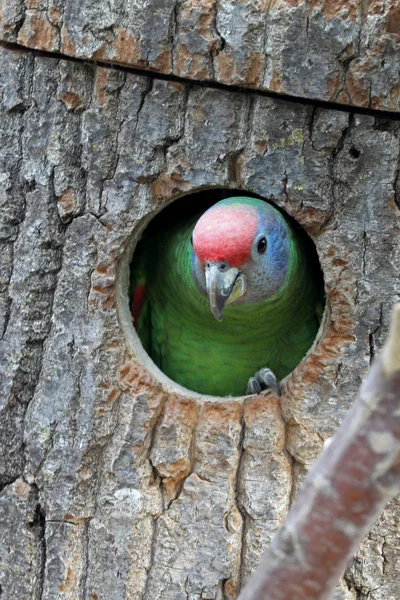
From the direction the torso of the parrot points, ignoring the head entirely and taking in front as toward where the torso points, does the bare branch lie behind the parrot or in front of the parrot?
in front

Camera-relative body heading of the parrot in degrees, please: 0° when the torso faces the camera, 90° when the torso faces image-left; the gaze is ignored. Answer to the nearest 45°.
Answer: approximately 0°
